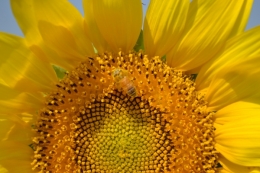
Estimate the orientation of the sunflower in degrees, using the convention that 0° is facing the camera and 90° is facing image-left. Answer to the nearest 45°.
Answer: approximately 0°
